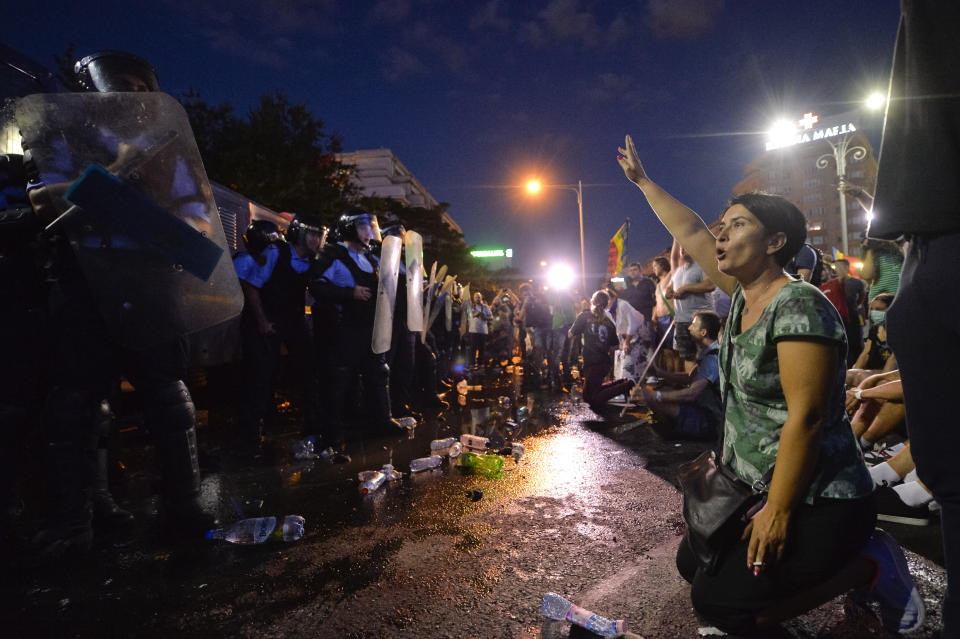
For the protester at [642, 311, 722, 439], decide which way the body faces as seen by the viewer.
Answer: to the viewer's left

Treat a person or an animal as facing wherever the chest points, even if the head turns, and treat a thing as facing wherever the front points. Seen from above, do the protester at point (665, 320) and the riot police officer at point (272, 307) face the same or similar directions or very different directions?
very different directions

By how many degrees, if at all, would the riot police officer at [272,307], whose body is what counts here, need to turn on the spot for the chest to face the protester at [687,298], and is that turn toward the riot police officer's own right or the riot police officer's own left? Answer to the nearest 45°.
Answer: approximately 45° to the riot police officer's own left

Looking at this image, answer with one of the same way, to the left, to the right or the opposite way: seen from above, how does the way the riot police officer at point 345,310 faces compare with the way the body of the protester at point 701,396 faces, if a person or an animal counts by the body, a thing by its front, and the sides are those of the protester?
the opposite way

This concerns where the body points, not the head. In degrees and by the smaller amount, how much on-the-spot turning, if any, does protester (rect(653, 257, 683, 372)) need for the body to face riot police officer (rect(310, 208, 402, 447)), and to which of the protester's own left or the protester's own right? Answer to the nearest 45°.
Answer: approximately 45° to the protester's own left

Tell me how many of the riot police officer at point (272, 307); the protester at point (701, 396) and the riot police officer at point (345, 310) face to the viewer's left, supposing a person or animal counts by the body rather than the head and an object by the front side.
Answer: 1

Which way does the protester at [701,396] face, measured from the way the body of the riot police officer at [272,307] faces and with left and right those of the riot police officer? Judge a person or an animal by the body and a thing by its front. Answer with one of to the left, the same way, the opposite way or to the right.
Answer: the opposite way

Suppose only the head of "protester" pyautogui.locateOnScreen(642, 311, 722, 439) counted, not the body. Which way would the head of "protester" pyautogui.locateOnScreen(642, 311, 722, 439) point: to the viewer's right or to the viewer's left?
to the viewer's left

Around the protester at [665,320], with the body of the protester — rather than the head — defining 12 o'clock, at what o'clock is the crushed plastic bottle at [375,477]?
The crushed plastic bottle is roughly at 10 o'clock from the protester.

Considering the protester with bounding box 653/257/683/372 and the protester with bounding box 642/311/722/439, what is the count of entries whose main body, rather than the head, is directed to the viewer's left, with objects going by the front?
2

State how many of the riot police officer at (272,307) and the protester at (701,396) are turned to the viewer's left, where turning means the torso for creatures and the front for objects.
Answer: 1

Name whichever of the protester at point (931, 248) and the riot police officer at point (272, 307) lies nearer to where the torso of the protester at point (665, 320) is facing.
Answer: the riot police officer

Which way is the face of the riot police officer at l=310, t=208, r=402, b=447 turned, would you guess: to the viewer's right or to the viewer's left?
to the viewer's right

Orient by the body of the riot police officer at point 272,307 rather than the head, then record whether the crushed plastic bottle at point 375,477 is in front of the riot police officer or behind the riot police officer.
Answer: in front

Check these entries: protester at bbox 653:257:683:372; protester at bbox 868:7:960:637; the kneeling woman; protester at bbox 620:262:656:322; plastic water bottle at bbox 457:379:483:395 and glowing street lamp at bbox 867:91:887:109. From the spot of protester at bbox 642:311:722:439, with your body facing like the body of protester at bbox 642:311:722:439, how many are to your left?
2

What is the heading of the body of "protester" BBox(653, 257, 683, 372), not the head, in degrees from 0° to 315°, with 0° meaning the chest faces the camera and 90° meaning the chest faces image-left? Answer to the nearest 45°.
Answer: approximately 90°
